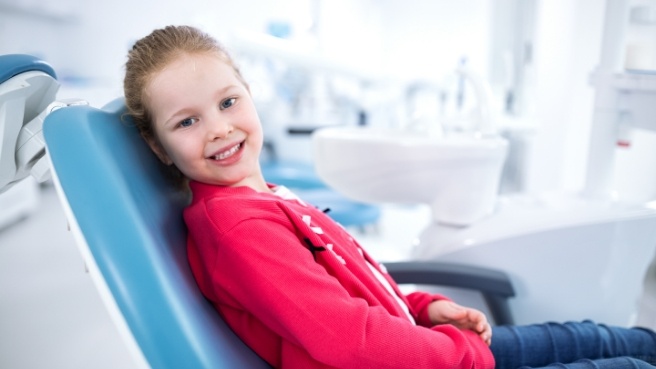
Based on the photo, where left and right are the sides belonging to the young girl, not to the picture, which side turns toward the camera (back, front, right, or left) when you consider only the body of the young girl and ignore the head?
right
